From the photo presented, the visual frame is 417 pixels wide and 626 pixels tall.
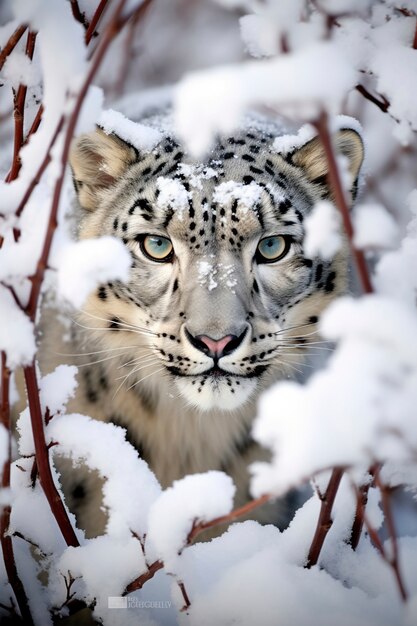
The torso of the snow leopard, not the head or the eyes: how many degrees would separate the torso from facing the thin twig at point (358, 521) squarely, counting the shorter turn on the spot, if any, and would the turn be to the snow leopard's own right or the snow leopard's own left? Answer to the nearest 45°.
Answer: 0° — it already faces it

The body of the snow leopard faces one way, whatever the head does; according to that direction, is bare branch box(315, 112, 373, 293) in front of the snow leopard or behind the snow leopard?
in front

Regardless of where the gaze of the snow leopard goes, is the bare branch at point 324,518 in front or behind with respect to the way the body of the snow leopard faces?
in front

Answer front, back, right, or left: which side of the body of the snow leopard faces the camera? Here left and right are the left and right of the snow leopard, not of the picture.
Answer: front

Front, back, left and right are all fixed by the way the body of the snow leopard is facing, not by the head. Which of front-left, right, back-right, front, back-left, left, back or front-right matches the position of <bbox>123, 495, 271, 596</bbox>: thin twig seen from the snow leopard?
front

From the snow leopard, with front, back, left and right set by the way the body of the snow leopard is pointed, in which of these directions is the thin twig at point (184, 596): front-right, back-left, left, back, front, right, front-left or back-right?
front

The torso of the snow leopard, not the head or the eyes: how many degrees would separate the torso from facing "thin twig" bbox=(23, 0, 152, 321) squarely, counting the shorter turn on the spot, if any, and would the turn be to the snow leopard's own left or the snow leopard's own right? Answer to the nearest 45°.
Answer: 0° — it already faces it
